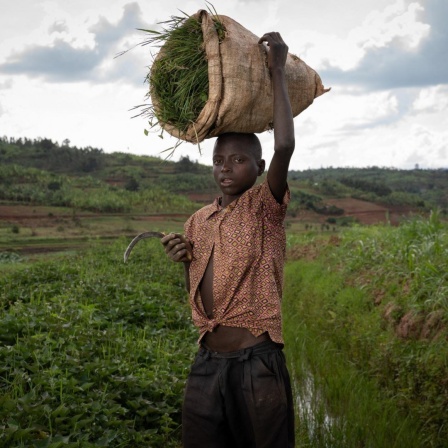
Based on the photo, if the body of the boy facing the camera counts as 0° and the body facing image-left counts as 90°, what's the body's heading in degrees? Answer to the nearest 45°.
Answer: approximately 45°
